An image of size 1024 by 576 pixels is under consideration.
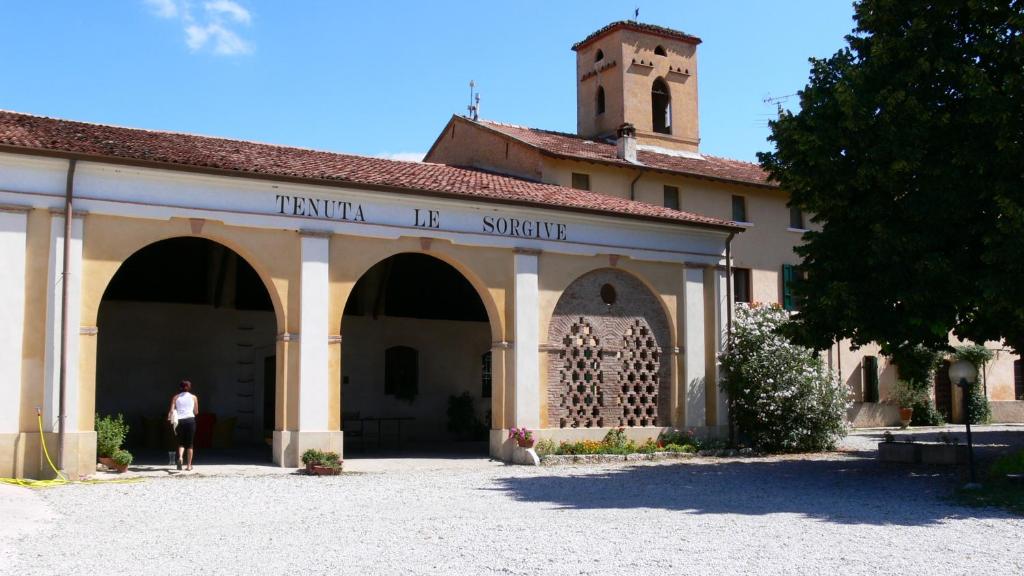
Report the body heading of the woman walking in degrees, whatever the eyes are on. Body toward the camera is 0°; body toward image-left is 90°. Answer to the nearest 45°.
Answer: approximately 180°

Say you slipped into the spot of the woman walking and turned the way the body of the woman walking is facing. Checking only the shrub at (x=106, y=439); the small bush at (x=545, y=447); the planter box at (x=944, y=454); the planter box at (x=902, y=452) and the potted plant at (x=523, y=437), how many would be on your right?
4

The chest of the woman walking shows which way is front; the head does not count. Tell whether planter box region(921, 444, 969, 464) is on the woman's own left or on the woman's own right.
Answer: on the woman's own right

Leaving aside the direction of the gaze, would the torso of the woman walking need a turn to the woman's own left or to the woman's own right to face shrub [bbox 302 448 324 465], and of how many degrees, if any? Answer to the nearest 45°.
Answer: approximately 90° to the woman's own right

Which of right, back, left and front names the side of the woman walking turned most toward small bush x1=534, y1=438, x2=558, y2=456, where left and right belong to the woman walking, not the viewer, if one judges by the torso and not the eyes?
right

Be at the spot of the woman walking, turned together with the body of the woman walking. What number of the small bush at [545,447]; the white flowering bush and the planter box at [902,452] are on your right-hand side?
3

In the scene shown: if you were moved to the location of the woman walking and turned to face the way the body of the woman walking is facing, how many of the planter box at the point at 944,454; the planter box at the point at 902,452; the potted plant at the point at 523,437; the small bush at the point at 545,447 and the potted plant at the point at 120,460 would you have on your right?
4

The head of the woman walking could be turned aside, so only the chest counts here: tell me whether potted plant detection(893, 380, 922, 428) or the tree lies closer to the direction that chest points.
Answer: the potted plant

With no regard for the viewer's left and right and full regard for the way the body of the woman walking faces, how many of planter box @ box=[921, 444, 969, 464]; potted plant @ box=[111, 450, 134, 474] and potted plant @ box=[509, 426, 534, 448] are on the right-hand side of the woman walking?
2

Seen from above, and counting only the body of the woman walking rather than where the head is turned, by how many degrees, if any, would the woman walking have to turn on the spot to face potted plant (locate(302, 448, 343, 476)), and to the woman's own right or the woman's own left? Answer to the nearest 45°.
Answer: approximately 90° to the woman's own right

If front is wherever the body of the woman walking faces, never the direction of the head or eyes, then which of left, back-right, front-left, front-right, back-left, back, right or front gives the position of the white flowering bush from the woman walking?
right

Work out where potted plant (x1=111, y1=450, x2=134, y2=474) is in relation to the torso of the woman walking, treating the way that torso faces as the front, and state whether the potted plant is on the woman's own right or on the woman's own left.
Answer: on the woman's own left

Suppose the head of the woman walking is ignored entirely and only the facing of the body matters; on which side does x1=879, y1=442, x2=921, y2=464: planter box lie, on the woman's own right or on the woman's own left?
on the woman's own right
